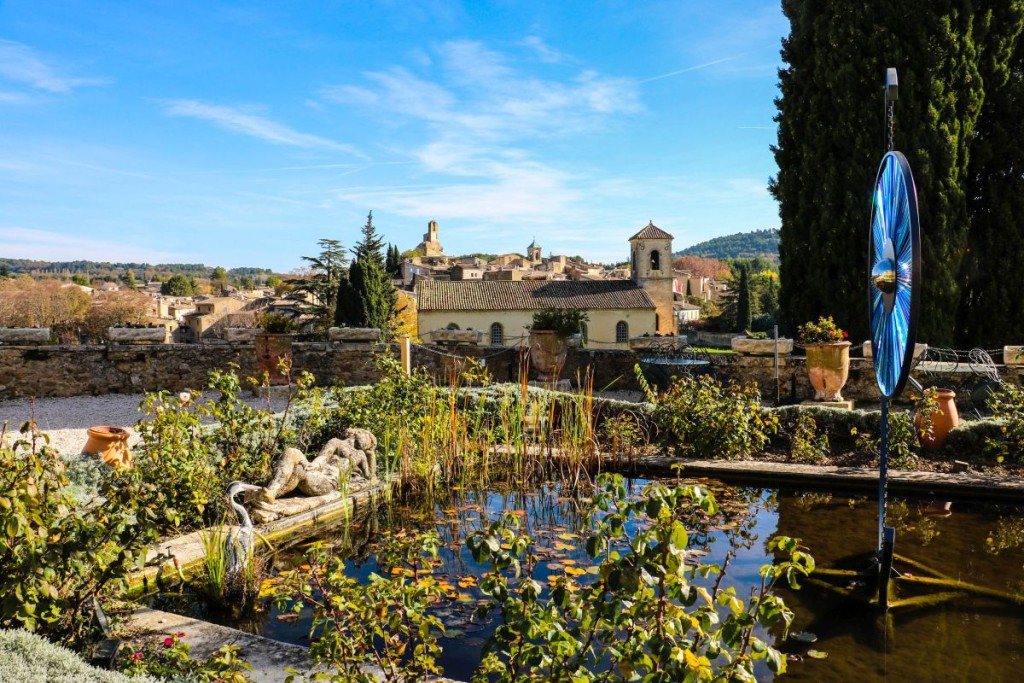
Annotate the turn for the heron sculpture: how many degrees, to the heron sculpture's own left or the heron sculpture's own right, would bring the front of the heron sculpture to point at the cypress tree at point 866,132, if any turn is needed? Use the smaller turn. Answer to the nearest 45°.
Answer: approximately 45° to the heron sculpture's own left

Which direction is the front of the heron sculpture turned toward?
to the viewer's right

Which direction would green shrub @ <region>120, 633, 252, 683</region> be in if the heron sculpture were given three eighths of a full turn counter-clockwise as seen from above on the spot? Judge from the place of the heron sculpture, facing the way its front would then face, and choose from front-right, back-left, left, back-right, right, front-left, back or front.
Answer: back-left

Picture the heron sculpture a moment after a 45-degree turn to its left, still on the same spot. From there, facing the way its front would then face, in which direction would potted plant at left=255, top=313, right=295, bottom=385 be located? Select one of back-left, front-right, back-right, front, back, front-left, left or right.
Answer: front-left

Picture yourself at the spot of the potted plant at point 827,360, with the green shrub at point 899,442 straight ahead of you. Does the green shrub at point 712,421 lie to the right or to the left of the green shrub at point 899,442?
right

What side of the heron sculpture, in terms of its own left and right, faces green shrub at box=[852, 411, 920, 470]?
front

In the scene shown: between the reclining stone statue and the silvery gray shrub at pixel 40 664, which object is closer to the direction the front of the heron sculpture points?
the reclining stone statue

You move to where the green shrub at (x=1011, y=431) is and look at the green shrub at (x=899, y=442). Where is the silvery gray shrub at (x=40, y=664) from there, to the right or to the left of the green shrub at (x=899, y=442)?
left

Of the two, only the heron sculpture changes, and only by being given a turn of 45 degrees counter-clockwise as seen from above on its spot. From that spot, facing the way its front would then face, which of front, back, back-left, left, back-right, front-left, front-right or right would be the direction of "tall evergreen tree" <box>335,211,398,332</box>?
front-left

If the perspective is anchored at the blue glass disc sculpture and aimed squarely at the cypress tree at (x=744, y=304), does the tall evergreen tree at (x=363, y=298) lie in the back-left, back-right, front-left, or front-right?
front-left

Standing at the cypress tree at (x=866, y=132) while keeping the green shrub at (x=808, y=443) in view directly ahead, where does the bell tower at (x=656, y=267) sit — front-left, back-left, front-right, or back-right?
back-right

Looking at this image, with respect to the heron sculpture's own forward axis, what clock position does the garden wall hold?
The garden wall is roughly at 9 o'clock from the heron sculpture.
